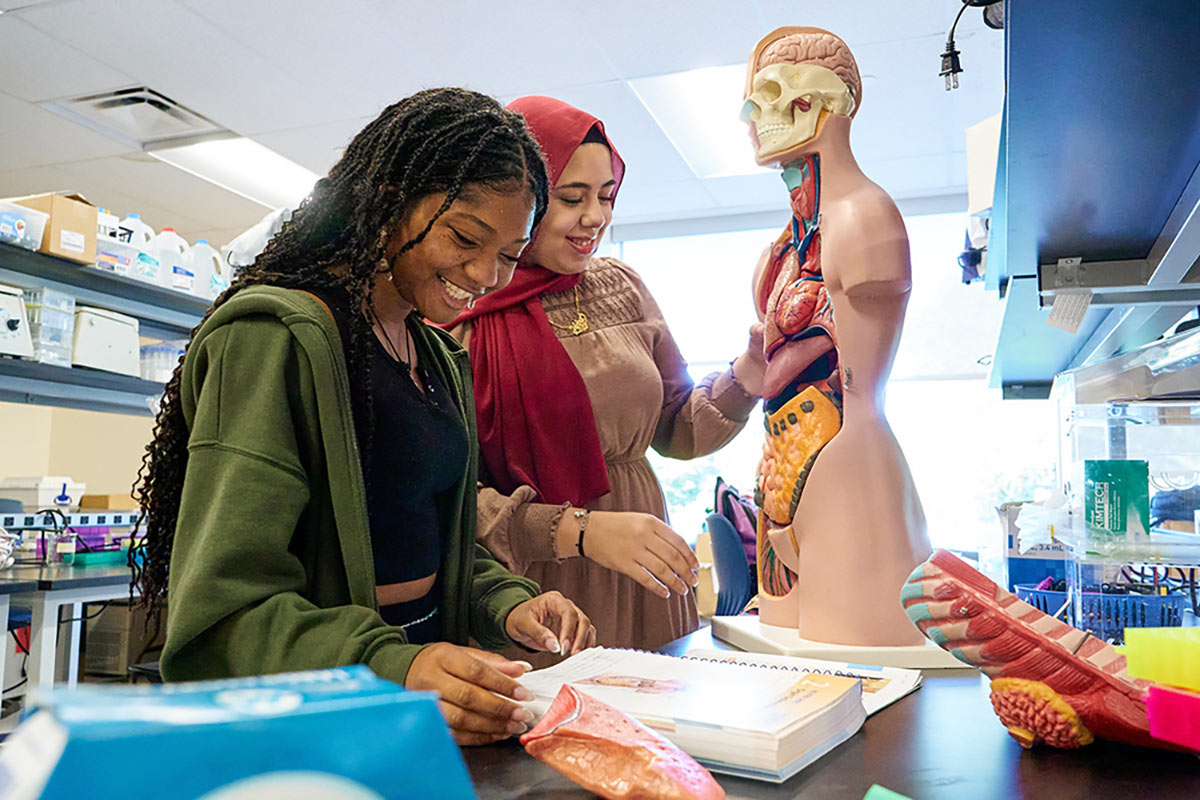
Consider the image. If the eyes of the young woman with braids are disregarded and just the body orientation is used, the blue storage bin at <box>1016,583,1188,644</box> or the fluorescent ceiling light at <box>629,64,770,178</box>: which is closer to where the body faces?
the blue storage bin

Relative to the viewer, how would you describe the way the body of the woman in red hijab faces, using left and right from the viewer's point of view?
facing the viewer and to the right of the viewer

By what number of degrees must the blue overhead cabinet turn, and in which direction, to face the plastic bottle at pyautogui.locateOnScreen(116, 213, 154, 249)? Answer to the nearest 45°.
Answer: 0° — it already faces it

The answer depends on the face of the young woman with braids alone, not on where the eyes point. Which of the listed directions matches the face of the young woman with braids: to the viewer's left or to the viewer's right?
to the viewer's right

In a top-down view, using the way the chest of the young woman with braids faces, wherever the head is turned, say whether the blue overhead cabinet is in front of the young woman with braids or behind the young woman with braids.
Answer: in front

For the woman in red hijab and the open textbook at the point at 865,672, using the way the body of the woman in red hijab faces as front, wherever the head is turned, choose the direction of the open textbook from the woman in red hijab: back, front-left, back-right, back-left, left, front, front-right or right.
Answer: front

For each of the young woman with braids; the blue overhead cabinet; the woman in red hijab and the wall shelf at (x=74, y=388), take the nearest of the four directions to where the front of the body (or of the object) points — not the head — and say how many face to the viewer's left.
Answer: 1

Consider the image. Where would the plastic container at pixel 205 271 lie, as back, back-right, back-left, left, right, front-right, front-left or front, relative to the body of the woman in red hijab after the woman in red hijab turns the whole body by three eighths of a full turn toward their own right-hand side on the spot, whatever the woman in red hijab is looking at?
front-right

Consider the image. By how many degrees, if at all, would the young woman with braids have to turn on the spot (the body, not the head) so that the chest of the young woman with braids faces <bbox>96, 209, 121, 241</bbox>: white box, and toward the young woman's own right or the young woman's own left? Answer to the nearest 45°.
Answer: approximately 135° to the young woman's own left

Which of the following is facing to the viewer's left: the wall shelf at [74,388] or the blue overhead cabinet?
the blue overhead cabinet

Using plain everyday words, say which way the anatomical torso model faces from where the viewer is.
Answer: facing the viewer and to the left of the viewer

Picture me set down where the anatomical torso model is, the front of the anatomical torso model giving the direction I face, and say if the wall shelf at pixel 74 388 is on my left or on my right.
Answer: on my right

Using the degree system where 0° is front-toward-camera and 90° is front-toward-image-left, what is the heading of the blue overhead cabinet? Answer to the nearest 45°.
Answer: approximately 90°
